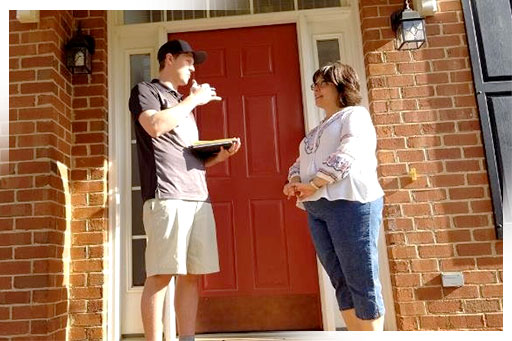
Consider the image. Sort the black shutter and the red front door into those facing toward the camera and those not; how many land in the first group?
2

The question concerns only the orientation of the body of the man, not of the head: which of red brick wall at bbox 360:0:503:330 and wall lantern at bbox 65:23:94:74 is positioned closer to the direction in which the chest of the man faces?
the red brick wall

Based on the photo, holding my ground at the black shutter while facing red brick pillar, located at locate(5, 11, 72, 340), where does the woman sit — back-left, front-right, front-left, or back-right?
front-left

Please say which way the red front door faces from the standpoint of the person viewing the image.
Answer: facing the viewer

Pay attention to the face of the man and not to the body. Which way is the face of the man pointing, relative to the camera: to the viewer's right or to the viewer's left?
to the viewer's right

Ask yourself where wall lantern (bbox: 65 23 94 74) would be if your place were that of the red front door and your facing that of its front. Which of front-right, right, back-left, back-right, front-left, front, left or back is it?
right

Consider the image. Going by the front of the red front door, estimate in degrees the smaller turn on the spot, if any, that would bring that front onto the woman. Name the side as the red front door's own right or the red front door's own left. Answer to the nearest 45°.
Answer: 0° — it already faces them

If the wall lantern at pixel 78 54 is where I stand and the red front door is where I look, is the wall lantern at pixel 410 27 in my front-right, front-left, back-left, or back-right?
front-right

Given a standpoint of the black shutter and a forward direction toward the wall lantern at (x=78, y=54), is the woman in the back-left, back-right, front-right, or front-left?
front-left

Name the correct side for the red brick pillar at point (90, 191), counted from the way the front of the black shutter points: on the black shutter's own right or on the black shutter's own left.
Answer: on the black shutter's own right

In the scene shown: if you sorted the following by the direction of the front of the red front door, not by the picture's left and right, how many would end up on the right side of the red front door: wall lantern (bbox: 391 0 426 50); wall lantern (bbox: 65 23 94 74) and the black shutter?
1

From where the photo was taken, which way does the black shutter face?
toward the camera

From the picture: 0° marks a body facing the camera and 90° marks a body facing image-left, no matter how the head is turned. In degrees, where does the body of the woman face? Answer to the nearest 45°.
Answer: approximately 45°

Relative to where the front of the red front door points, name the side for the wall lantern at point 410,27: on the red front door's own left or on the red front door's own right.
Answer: on the red front door's own left

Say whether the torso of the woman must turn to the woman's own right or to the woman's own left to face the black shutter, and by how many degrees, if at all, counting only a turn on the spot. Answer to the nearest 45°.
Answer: approximately 180°

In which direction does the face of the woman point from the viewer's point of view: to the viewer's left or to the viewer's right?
to the viewer's left
